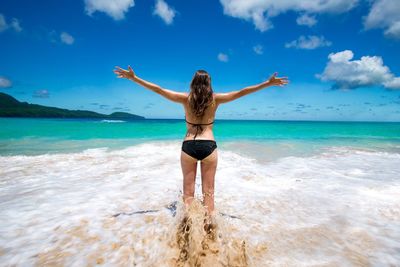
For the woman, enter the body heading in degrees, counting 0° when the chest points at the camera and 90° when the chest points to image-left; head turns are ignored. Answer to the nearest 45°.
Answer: approximately 180°

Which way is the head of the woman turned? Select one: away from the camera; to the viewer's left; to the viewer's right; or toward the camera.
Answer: away from the camera
